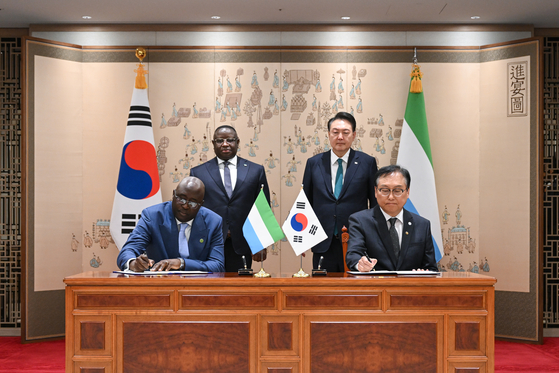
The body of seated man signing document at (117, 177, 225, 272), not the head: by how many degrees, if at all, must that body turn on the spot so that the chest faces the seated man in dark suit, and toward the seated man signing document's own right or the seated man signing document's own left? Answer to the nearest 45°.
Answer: approximately 90° to the seated man signing document's own left

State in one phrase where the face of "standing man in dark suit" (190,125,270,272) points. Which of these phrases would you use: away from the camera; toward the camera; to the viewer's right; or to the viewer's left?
toward the camera

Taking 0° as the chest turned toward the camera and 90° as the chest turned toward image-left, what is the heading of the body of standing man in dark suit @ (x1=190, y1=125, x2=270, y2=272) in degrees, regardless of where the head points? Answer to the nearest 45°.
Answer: approximately 0°

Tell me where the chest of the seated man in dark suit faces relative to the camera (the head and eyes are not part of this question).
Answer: toward the camera

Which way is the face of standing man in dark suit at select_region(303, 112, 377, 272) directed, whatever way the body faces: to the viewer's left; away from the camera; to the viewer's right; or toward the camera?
toward the camera

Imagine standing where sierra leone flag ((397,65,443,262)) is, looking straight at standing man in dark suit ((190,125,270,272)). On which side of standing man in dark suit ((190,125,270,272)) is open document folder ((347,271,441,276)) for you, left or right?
left

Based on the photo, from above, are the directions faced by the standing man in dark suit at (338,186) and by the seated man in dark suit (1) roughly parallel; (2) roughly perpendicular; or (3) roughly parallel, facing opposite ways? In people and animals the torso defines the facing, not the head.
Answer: roughly parallel

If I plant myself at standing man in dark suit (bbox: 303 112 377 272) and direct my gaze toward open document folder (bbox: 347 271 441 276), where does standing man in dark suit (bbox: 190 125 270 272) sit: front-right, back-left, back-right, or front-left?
back-right

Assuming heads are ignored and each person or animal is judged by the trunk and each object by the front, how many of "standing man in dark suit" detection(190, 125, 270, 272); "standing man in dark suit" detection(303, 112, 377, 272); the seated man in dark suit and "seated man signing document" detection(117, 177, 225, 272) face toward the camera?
4

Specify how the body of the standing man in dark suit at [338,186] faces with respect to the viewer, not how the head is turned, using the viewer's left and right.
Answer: facing the viewer

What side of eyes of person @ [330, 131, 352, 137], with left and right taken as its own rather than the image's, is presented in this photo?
front

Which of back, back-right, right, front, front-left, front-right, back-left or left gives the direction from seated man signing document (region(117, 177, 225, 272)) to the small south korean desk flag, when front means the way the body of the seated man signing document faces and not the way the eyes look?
front-left
